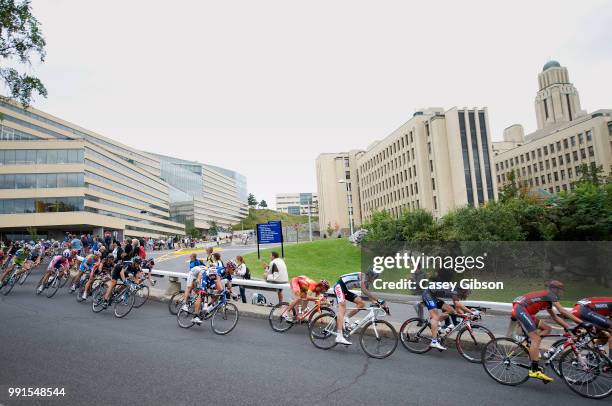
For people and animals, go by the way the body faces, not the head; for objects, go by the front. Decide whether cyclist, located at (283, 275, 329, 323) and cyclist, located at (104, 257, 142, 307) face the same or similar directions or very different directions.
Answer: same or similar directions

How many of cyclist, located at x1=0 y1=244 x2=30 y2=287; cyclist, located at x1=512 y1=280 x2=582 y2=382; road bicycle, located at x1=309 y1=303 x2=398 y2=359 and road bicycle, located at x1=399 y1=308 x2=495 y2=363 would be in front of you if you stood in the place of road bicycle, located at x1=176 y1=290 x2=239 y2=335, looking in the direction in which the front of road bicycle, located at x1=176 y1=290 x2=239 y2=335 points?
3

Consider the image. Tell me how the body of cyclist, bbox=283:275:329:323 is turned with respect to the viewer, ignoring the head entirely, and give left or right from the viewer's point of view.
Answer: facing to the right of the viewer

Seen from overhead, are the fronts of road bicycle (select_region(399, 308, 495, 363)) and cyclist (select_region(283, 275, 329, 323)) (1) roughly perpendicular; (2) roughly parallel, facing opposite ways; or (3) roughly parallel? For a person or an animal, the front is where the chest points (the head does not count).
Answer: roughly parallel

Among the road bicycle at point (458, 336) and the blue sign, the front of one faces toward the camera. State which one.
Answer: the blue sign

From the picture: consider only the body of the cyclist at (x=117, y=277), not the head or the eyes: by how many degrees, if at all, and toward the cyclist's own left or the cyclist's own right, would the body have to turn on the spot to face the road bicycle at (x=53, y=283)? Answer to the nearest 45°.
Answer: approximately 180°

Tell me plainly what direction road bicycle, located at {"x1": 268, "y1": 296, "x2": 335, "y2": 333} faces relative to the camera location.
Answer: facing to the right of the viewer

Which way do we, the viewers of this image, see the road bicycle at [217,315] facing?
facing the viewer and to the right of the viewer

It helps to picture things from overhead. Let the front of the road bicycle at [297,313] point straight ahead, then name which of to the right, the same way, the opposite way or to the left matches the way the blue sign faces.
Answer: to the right

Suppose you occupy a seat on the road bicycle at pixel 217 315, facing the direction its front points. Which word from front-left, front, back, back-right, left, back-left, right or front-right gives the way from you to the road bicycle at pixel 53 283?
back

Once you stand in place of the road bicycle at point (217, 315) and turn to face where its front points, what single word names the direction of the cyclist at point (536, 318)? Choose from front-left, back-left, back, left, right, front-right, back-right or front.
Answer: front

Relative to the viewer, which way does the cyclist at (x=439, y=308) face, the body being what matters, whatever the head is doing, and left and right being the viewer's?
facing to the right of the viewer

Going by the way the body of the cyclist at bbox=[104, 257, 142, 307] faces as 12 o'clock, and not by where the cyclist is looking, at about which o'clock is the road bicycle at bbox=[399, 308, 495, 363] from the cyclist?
The road bicycle is roughly at 12 o'clock from the cyclist.

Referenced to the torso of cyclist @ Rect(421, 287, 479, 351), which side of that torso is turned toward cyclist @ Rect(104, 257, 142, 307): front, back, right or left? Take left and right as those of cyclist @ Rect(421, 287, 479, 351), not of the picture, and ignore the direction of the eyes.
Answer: back

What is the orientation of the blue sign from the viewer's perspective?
toward the camera

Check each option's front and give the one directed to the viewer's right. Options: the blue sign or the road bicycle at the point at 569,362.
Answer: the road bicycle

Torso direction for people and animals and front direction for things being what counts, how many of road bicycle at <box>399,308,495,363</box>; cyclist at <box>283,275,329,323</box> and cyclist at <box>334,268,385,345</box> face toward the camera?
0

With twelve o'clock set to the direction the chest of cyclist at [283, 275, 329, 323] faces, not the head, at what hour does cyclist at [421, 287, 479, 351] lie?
cyclist at [421, 287, 479, 351] is roughly at 1 o'clock from cyclist at [283, 275, 329, 323].

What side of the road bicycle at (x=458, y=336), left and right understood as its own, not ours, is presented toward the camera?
right
